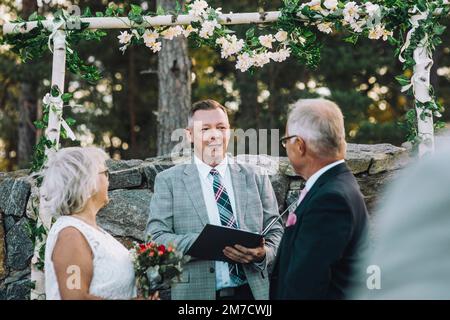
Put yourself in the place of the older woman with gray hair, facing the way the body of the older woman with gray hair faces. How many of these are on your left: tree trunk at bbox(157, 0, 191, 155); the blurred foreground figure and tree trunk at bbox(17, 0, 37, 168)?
2

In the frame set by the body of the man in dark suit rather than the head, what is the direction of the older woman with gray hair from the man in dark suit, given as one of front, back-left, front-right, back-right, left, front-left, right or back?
front

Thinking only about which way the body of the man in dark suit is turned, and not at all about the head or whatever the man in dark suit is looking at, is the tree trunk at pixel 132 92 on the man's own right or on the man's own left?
on the man's own right

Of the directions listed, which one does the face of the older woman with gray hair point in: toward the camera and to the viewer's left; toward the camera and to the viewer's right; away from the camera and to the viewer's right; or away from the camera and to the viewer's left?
away from the camera and to the viewer's right

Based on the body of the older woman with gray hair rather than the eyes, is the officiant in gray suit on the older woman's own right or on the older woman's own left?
on the older woman's own left

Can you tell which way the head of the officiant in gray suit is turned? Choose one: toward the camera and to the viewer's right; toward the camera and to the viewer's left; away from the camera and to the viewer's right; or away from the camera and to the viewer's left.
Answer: toward the camera and to the viewer's right

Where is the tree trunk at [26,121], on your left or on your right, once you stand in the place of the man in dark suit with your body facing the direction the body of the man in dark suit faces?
on your right

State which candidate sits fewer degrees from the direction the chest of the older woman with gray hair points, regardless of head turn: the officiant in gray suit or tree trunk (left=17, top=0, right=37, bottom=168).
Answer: the officiant in gray suit

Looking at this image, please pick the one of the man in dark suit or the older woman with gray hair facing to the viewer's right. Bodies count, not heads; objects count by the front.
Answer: the older woman with gray hair

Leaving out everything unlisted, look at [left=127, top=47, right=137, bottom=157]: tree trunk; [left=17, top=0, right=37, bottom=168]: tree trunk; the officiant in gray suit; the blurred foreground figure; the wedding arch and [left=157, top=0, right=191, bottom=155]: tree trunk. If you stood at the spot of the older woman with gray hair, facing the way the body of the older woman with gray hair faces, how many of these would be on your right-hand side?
1

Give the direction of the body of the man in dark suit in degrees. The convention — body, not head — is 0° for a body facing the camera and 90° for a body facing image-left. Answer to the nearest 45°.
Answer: approximately 90°

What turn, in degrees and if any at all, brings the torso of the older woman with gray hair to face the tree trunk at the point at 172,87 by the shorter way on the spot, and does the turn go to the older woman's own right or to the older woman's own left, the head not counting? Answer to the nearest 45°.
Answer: approximately 90° to the older woman's own left

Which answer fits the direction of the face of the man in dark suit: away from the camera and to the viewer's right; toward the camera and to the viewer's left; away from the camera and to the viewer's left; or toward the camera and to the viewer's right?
away from the camera and to the viewer's left

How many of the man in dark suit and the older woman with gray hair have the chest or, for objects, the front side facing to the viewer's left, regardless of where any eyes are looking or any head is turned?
1

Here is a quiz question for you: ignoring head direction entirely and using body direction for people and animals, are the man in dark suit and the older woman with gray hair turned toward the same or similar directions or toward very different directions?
very different directions

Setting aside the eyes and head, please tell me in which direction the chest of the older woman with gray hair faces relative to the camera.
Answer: to the viewer's right
